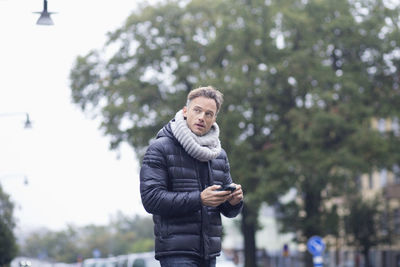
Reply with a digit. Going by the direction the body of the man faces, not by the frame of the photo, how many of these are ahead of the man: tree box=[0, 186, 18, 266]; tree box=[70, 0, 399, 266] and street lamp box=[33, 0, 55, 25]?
0

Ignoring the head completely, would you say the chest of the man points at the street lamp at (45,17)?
no

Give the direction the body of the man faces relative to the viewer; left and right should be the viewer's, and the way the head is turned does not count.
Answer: facing the viewer and to the right of the viewer

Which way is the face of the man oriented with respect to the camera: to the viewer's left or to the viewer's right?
to the viewer's right

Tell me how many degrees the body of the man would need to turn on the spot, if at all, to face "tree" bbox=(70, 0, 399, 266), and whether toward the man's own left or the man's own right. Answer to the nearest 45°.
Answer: approximately 135° to the man's own left

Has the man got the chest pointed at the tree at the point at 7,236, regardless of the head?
no

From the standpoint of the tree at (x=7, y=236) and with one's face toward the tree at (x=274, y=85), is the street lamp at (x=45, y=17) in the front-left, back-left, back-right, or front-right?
front-right
